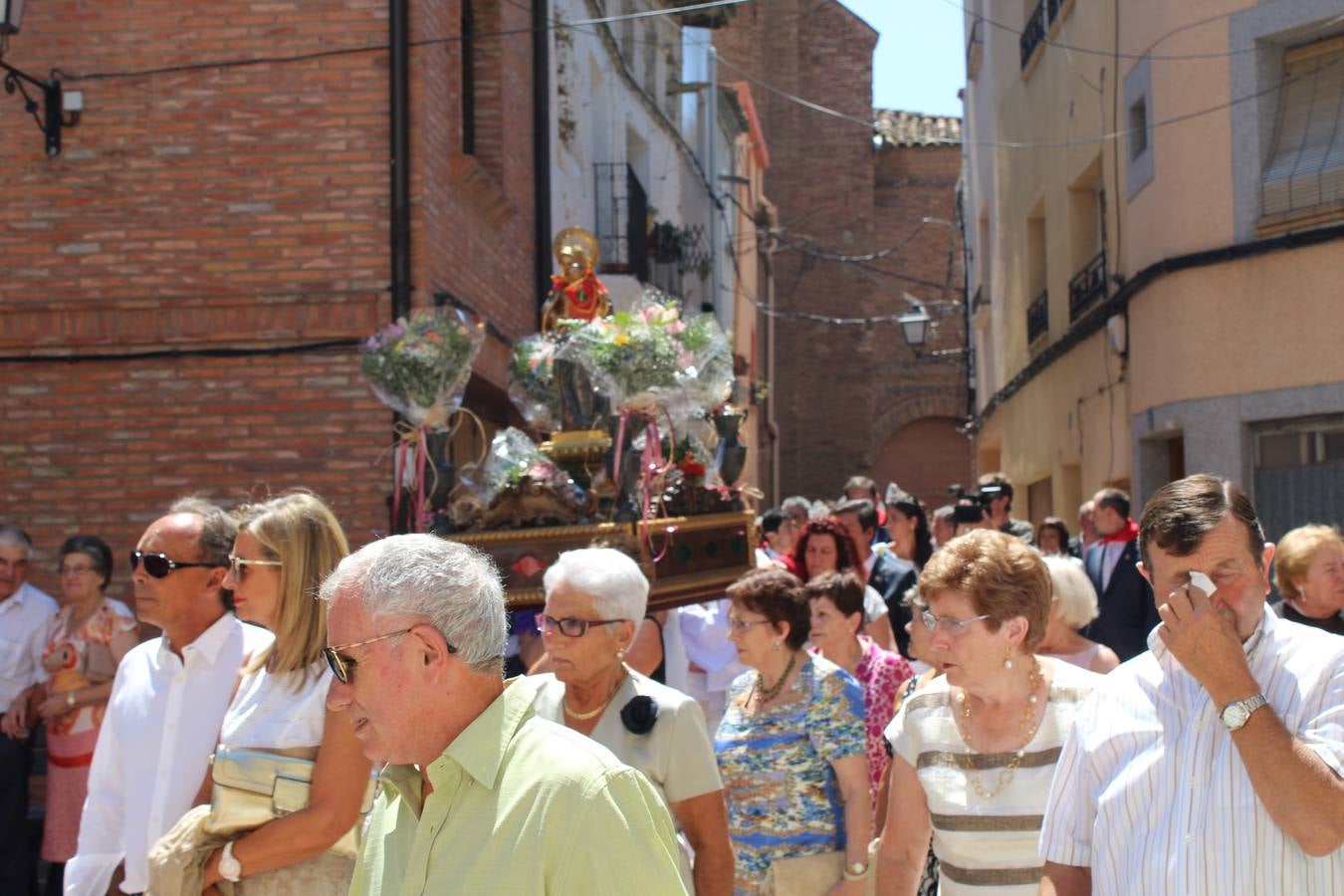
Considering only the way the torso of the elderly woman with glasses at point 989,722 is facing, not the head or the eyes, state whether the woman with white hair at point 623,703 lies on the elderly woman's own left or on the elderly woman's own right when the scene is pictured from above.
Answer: on the elderly woman's own right

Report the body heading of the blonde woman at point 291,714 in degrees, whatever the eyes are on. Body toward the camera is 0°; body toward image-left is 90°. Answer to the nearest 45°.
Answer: approximately 90°

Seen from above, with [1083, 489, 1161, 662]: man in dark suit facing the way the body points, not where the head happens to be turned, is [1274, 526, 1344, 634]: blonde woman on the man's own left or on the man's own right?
on the man's own left

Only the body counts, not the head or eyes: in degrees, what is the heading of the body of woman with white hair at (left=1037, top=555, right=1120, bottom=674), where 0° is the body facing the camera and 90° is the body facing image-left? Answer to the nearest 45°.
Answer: approximately 90°

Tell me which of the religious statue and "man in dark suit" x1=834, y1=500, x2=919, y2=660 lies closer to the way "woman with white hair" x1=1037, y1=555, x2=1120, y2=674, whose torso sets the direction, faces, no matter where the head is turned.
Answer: the religious statue
